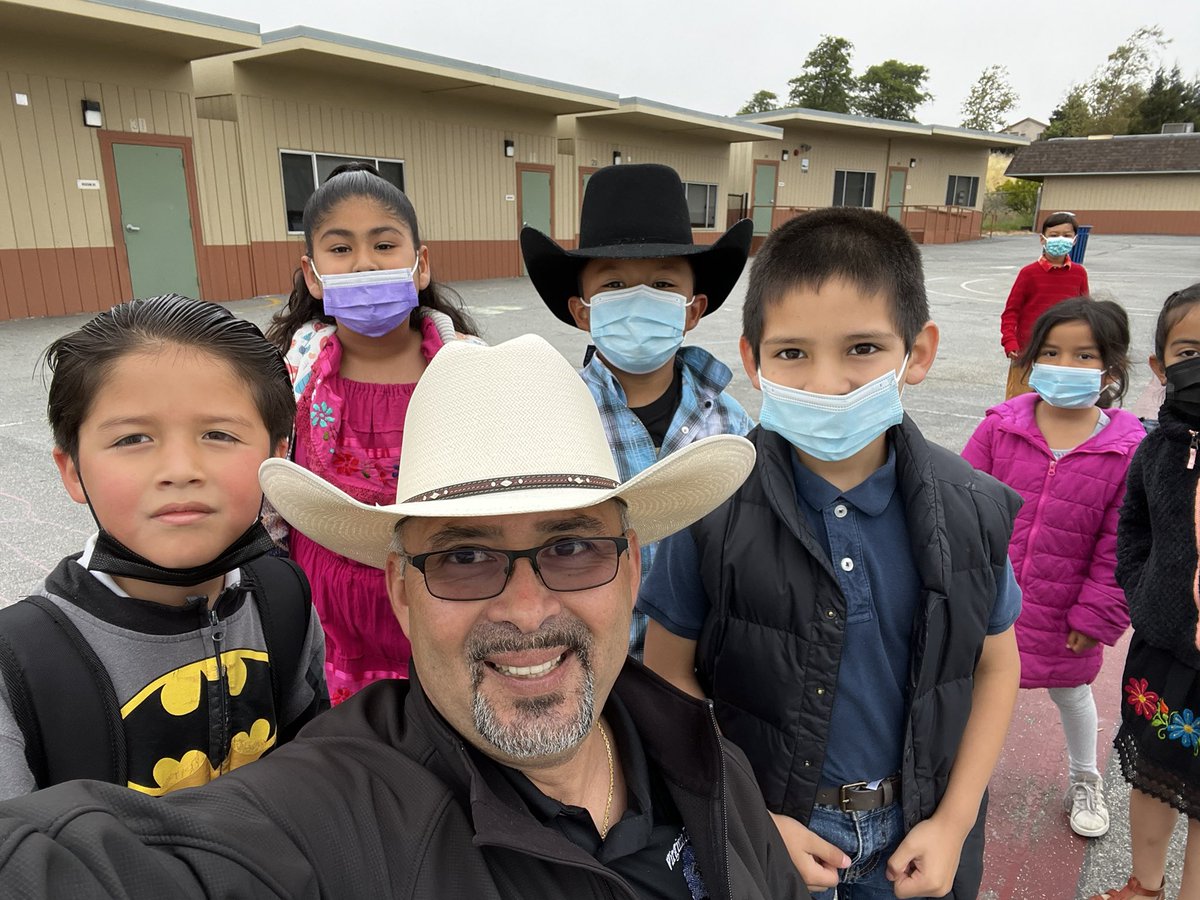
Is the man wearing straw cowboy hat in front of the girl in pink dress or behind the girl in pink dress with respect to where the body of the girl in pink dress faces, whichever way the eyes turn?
in front

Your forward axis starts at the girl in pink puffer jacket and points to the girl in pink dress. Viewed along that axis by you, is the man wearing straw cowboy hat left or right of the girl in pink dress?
left

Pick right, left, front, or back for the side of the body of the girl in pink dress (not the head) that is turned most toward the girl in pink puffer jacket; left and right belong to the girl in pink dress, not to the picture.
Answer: left

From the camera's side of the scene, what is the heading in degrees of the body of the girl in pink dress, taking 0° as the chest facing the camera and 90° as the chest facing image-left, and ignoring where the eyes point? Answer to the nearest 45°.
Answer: approximately 0°

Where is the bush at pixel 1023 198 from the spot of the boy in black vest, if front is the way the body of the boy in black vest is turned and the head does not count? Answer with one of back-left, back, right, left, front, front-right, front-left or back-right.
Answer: back

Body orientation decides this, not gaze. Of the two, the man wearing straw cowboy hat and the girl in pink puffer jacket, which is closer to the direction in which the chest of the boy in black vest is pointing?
the man wearing straw cowboy hat

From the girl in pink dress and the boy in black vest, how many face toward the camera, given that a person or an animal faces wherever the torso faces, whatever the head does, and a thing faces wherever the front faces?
2

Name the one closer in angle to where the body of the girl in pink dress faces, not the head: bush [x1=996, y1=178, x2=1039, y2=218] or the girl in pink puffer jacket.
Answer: the girl in pink puffer jacket

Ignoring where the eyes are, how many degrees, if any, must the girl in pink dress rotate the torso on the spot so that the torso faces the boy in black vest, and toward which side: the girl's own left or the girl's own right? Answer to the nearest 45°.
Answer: approximately 45° to the girl's own left
